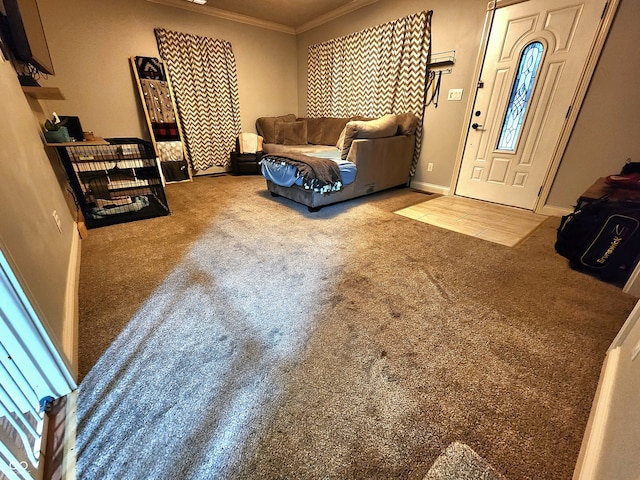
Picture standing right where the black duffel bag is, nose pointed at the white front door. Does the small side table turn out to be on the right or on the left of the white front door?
left

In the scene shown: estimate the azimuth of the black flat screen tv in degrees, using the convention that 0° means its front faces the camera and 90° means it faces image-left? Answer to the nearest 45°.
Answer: approximately 315°

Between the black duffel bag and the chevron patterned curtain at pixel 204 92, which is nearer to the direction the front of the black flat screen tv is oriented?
the black duffel bag

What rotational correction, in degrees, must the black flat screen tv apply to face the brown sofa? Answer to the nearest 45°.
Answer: approximately 45° to its left

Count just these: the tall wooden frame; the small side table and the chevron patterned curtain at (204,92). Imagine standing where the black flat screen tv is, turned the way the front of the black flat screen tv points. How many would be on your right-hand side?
0

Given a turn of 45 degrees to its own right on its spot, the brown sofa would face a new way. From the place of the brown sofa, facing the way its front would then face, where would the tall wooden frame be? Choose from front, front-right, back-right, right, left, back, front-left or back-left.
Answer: front

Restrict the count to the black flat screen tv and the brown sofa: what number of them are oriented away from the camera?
0

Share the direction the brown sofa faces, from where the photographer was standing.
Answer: facing the viewer and to the left of the viewer

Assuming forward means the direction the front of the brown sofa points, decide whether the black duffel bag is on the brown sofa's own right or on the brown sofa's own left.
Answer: on the brown sofa's own left

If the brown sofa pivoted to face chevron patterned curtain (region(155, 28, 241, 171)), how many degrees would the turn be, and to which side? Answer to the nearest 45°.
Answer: approximately 90° to its right

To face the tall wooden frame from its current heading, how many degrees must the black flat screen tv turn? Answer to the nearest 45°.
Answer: approximately 90° to its left

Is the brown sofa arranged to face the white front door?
no

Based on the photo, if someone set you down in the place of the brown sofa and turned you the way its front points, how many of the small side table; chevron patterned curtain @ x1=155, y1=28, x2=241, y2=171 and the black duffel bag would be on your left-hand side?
1

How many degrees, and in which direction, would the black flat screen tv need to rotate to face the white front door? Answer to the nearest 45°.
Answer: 0° — it already faces it

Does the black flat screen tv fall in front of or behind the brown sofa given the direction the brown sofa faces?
in front

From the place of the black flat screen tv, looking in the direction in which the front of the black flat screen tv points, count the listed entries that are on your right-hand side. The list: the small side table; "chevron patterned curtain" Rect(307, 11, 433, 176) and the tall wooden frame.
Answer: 0

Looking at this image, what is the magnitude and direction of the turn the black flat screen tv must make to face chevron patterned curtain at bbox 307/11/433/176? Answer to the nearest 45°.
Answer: approximately 45° to its left
